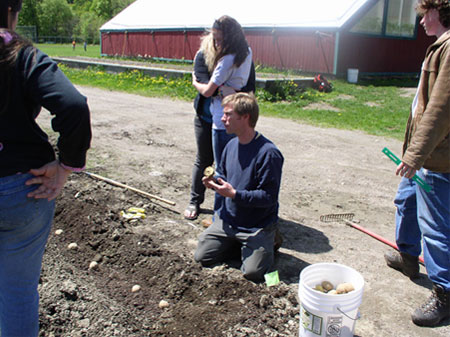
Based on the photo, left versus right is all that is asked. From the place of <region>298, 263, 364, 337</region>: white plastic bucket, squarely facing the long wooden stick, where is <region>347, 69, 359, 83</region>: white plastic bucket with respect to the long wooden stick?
right

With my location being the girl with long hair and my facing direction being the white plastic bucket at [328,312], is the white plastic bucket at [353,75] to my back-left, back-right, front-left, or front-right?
back-left

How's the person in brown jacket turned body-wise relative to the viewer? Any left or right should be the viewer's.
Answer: facing to the left of the viewer

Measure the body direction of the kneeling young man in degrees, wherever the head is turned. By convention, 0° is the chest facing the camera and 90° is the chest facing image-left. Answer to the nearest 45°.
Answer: approximately 45°

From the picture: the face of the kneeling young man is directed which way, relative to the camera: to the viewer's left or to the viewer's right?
to the viewer's left

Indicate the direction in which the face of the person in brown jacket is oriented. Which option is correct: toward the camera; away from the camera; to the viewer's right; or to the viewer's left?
to the viewer's left

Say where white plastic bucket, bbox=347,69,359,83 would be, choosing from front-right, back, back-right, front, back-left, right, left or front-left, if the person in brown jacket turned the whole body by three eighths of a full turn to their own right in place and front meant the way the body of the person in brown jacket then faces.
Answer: front-left

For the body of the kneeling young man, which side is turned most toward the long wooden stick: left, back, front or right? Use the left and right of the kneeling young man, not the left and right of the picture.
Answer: right
